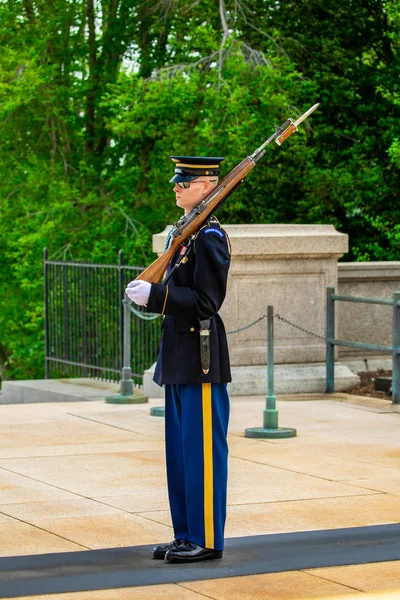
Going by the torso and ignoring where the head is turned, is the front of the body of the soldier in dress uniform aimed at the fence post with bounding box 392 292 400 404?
no

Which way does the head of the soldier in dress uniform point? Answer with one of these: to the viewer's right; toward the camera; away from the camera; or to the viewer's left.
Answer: to the viewer's left

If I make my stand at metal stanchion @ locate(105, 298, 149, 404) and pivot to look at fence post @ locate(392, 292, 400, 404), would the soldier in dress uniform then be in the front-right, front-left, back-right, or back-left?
front-right

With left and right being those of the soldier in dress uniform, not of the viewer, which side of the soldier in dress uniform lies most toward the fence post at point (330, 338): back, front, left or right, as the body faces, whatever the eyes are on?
right

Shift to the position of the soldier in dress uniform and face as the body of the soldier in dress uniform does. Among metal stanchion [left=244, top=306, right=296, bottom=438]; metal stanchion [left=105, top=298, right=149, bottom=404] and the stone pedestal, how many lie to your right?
3

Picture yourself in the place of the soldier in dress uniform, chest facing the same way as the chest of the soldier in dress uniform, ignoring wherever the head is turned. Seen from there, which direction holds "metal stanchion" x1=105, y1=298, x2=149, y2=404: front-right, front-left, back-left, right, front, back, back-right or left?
right

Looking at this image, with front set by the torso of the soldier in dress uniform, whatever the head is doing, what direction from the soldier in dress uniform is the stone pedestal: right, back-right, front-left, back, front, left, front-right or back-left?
right

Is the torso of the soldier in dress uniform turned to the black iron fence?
no

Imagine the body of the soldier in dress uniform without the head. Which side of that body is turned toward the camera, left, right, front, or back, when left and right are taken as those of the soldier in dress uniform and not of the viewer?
left
